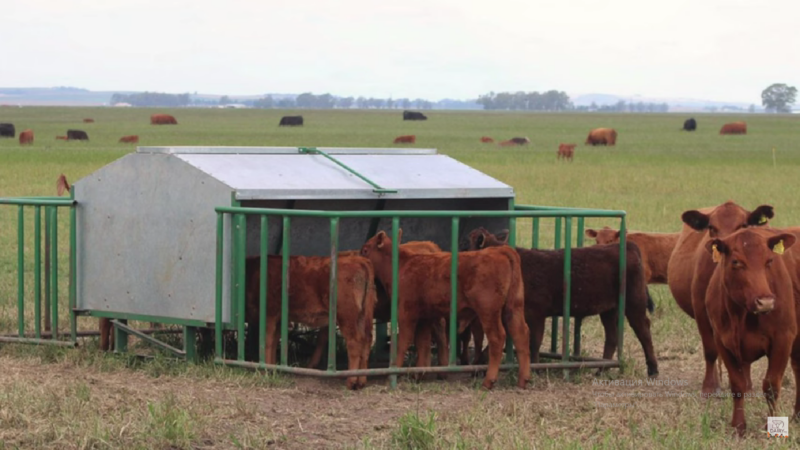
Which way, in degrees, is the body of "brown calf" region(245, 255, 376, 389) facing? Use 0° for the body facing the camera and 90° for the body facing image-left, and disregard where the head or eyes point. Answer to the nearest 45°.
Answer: approximately 135°

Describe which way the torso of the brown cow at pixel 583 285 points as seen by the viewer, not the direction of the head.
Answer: to the viewer's left

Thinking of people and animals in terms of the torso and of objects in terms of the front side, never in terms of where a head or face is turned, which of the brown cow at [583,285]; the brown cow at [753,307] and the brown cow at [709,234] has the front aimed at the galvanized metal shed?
the brown cow at [583,285]

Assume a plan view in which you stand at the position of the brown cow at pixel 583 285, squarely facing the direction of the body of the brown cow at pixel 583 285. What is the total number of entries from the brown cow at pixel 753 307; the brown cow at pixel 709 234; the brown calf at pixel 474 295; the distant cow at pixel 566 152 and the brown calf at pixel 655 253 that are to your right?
2

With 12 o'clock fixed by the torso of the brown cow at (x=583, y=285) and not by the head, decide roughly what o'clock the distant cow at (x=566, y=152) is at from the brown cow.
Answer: The distant cow is roughly at 3 o'clock from the brown cow.

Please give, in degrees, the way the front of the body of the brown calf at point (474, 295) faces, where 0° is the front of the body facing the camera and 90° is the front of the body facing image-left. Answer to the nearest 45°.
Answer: approximately 135°

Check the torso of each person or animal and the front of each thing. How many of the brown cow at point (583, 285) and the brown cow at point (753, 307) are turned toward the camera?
1

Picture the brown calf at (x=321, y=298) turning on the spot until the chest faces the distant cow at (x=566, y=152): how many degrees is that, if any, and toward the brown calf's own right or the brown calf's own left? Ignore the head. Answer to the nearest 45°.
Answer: approximately 45° to the brown calf's own right

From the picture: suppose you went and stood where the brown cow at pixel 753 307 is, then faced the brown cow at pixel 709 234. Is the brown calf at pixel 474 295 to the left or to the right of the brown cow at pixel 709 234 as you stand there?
left

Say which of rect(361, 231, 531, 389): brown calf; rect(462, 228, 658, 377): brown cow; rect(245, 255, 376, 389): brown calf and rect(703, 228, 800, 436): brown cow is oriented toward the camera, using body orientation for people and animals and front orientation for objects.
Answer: rect(703, 228, 800, 436): brown cow

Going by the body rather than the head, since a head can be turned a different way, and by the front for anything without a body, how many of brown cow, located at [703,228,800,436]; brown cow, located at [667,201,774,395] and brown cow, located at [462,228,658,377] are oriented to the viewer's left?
1

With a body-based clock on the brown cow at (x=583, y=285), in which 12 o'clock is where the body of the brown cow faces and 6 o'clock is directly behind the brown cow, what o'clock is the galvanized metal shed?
The galvanized metal shed is roughly at 12 o'clock from the brown cow.
